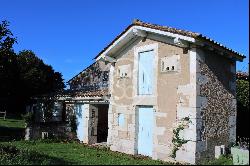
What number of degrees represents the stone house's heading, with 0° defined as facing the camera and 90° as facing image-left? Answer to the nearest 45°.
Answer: approximately 45°

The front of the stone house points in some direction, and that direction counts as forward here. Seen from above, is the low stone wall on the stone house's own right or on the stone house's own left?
on the stone house's own right

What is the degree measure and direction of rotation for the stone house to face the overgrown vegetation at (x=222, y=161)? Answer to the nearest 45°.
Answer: approximately 90° to its left

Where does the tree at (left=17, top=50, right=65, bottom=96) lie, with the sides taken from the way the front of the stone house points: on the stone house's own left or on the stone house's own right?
on the stone house's own right

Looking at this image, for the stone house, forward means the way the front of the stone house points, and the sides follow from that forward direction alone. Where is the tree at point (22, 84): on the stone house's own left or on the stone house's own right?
on the stone house's own right
